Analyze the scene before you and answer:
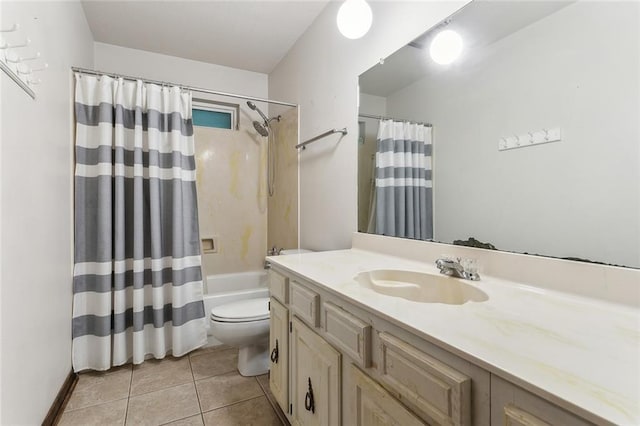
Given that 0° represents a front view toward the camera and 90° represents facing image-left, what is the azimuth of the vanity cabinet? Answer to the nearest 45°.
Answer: approximately 45°

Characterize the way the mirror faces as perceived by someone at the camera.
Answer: facing the viewer and to the left of the viewer

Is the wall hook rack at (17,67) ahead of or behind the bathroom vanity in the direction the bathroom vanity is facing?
ahead

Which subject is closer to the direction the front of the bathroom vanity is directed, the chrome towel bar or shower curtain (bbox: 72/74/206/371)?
the shower curtain

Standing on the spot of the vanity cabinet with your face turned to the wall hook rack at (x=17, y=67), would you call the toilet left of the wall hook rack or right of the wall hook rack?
right

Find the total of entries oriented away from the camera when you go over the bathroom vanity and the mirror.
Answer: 0

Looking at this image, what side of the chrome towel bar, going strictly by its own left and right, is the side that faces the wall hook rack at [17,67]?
front

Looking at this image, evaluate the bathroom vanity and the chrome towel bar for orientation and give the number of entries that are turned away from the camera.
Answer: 0
